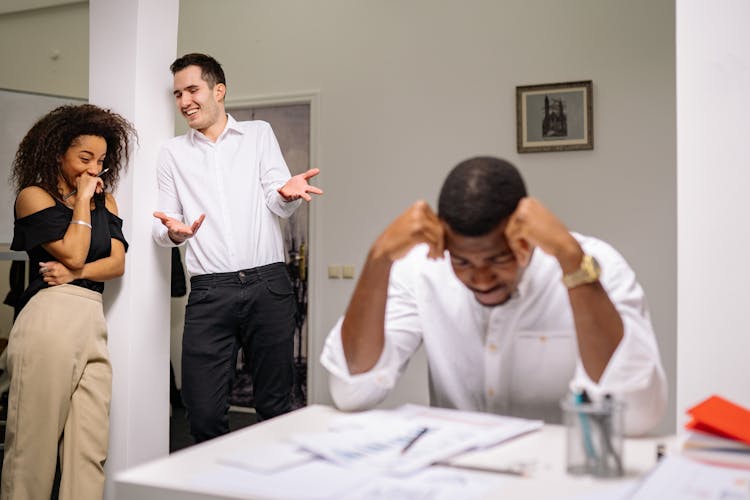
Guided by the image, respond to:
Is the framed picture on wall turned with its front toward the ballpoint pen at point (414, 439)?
yes

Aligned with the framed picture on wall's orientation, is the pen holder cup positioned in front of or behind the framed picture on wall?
in front

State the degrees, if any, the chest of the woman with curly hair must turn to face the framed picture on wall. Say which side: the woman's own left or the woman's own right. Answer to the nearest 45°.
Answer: approximately 45° to the woman's own left

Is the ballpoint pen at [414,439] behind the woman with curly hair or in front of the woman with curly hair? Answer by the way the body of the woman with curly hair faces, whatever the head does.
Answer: in front

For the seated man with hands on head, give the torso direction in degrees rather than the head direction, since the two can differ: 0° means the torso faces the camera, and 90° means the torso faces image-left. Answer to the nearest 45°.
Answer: approximately 0°

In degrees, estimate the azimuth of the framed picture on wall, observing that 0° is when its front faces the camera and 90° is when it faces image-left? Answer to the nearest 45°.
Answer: approximately 0°

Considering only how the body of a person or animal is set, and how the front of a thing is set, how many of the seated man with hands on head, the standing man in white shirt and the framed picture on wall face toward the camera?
3

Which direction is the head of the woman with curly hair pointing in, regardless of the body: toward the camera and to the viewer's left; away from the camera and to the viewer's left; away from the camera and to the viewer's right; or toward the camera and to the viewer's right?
toward the camera and to the viewer's right
